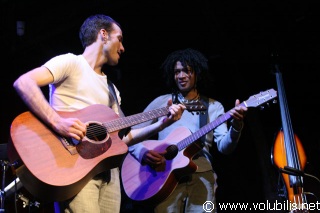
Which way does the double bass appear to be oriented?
toward the camera
